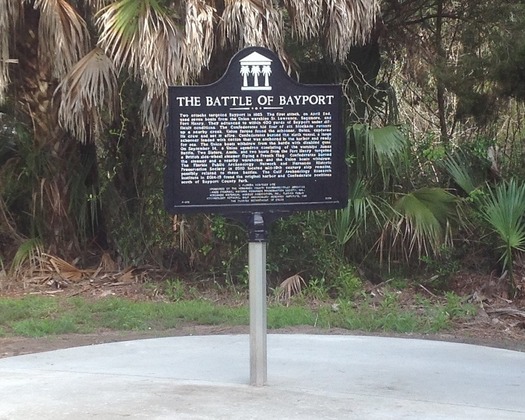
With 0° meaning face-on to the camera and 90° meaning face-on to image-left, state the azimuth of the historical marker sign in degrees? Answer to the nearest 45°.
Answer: approximately 0°

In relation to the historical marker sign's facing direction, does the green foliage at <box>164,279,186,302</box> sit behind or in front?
behind

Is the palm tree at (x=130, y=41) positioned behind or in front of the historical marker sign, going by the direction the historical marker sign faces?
behind
